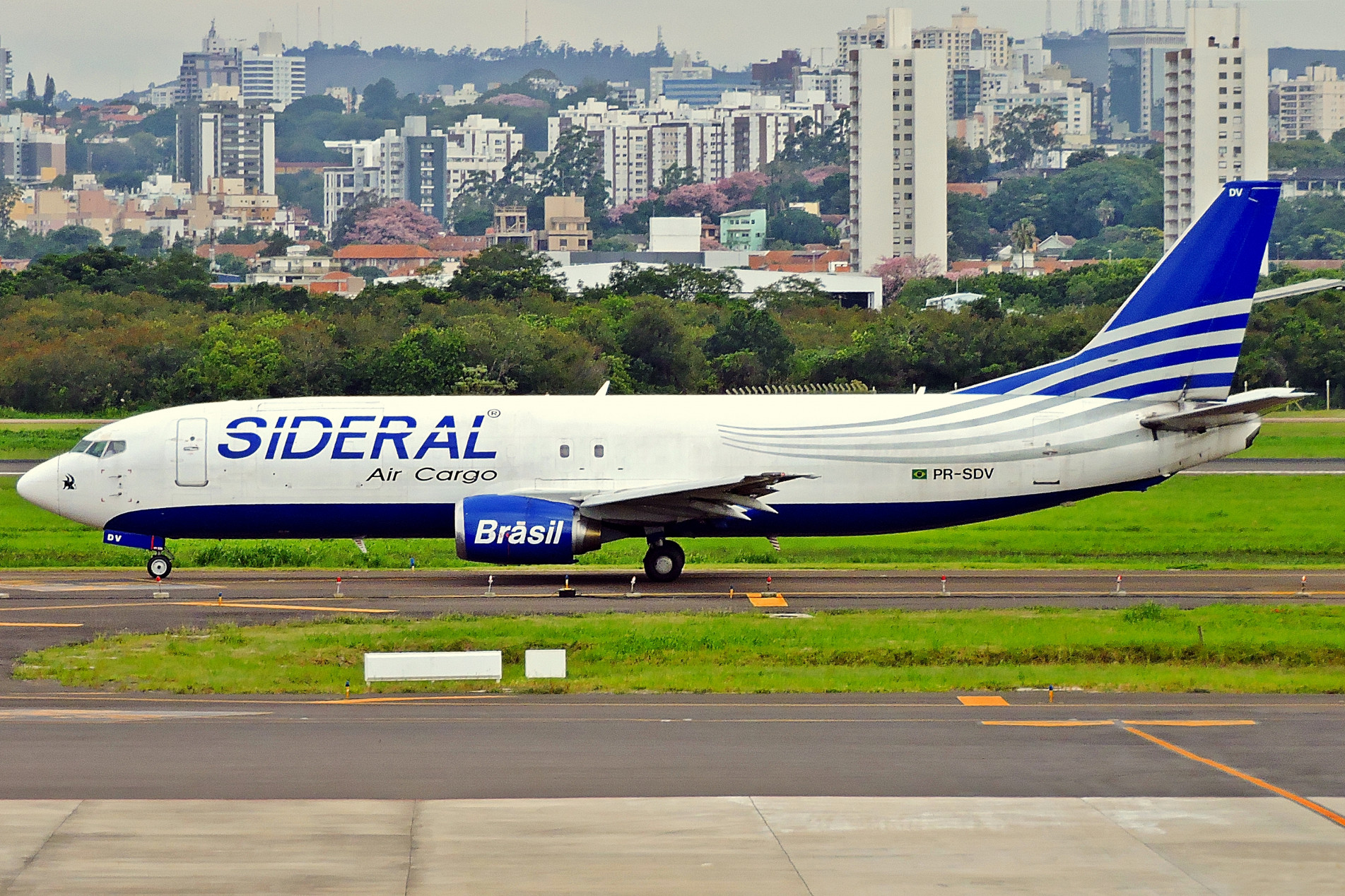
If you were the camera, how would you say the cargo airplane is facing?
facing to the left of the viewer

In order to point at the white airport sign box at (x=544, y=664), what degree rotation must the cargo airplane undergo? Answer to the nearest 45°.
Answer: approximately 90° to its left

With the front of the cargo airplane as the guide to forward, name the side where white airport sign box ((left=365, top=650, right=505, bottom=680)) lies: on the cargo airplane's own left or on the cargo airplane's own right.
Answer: on the cargo airplane's own left
